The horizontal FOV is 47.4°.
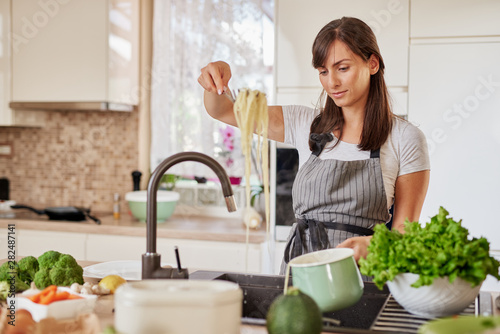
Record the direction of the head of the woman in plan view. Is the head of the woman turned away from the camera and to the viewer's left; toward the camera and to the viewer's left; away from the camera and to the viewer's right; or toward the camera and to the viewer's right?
toward the camera and to the viewer's left

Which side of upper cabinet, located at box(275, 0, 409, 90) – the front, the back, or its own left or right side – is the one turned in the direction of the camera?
front

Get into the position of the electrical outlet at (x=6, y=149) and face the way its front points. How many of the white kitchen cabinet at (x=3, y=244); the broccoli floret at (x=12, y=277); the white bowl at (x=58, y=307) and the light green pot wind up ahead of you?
4

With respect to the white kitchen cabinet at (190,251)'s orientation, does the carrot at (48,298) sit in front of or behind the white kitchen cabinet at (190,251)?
in front

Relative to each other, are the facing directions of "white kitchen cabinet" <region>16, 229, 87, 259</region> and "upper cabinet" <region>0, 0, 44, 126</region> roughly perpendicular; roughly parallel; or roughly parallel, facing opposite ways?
roughly parallel

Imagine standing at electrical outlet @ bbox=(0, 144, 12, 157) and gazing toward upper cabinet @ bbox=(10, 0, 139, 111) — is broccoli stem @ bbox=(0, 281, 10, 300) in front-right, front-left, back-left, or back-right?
front-right

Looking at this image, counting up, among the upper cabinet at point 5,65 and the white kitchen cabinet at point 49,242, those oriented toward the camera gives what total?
2

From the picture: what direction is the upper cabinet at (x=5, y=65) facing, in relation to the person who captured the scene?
facing the viewer

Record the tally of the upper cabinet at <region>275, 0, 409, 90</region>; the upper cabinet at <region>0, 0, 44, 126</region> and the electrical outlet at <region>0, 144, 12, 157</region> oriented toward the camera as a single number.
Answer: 3

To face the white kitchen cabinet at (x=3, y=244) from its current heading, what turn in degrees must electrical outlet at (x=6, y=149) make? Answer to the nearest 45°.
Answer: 0° — it already faces it

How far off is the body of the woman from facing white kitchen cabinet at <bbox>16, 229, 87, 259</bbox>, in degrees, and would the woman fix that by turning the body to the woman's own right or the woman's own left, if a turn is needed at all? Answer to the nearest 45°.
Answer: approximately 90° to the woman's own right

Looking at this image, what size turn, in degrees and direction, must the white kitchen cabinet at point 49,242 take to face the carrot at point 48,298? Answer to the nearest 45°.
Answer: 0° — it already faces it

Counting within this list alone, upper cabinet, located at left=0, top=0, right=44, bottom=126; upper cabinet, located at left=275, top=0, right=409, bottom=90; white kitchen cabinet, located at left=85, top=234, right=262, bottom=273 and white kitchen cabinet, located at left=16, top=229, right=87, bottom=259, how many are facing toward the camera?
4

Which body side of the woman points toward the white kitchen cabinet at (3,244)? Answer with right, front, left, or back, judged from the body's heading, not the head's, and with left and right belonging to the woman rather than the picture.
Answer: right

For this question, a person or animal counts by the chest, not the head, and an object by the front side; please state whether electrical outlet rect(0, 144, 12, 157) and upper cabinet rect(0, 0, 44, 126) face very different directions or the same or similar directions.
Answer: same or similar directions
